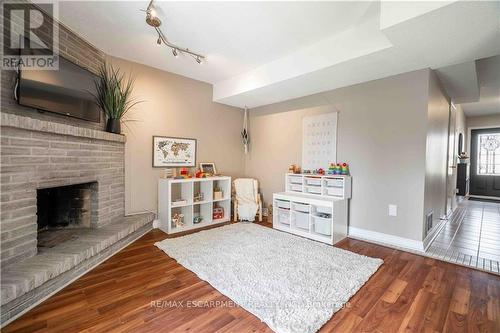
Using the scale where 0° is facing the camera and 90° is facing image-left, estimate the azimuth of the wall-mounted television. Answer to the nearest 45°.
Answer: approximately 315°

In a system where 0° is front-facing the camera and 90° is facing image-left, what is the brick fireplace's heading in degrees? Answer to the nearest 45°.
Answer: approximately 315°

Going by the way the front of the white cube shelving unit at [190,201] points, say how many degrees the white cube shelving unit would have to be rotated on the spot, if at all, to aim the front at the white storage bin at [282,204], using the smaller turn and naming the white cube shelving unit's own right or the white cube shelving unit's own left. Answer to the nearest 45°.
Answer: approximately 45° to the white cube shelving unit's own left

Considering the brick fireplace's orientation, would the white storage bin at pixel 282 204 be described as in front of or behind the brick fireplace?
in front

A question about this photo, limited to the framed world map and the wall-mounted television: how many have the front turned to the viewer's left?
0

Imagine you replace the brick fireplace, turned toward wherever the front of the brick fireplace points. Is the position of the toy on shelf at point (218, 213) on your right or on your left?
on your left

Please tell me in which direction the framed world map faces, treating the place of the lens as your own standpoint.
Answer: facing the viewer and to the right of the viewer

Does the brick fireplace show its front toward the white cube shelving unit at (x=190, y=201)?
no

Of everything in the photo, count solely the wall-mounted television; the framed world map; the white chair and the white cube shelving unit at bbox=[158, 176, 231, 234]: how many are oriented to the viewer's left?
0

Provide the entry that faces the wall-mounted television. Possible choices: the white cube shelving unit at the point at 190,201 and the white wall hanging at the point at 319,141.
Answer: the white wall hanging

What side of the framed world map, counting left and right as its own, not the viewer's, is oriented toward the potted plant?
right

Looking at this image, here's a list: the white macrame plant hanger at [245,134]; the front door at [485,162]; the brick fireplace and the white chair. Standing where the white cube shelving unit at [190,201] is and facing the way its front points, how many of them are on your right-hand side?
1

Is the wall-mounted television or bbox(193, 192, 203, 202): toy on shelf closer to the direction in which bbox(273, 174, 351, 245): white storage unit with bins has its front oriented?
the wall-mounted television

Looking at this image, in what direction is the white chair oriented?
toward the camera

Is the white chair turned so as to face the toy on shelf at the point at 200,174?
no
